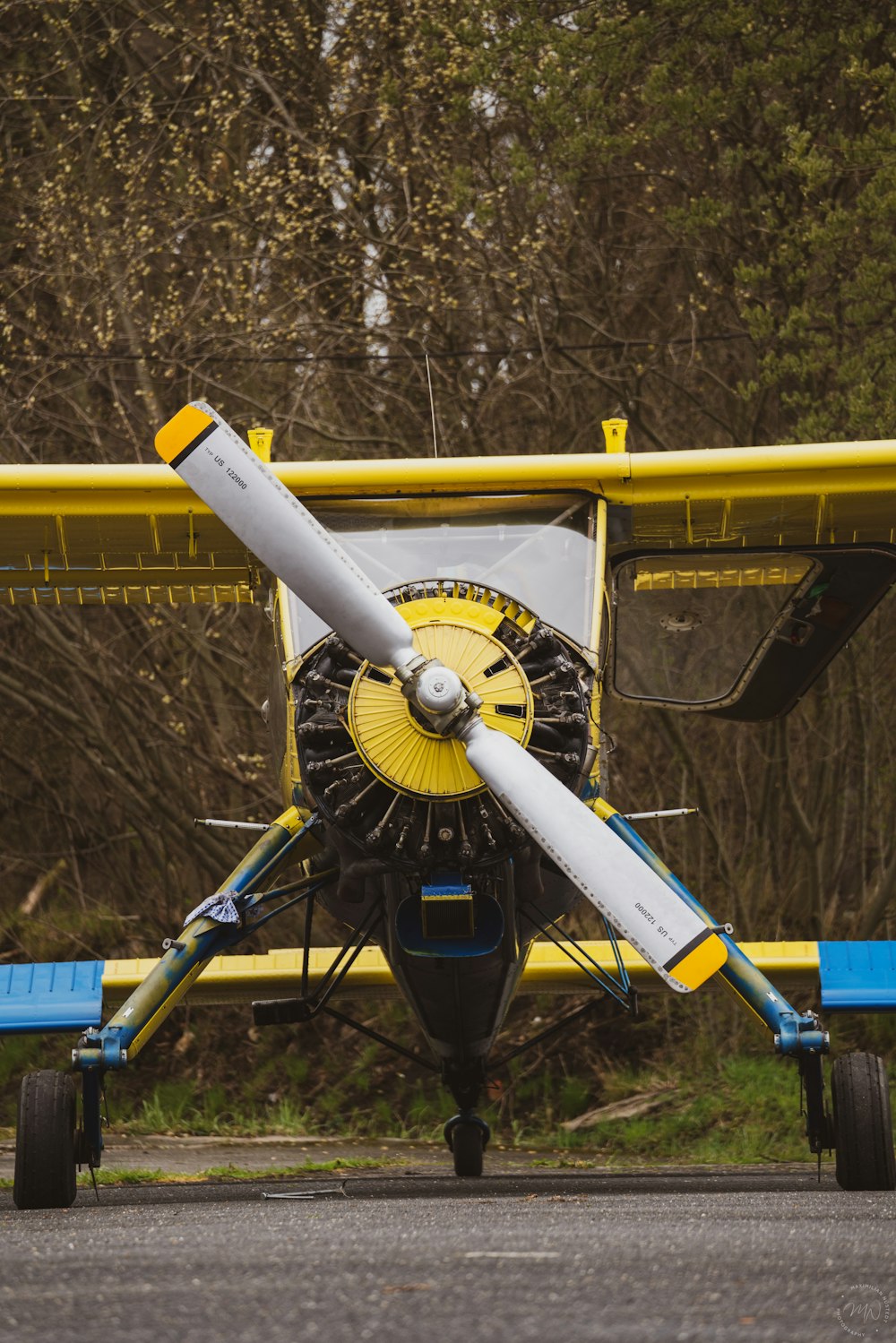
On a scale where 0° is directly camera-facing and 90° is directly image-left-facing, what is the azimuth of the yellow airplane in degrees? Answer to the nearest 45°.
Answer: approximately 0°
